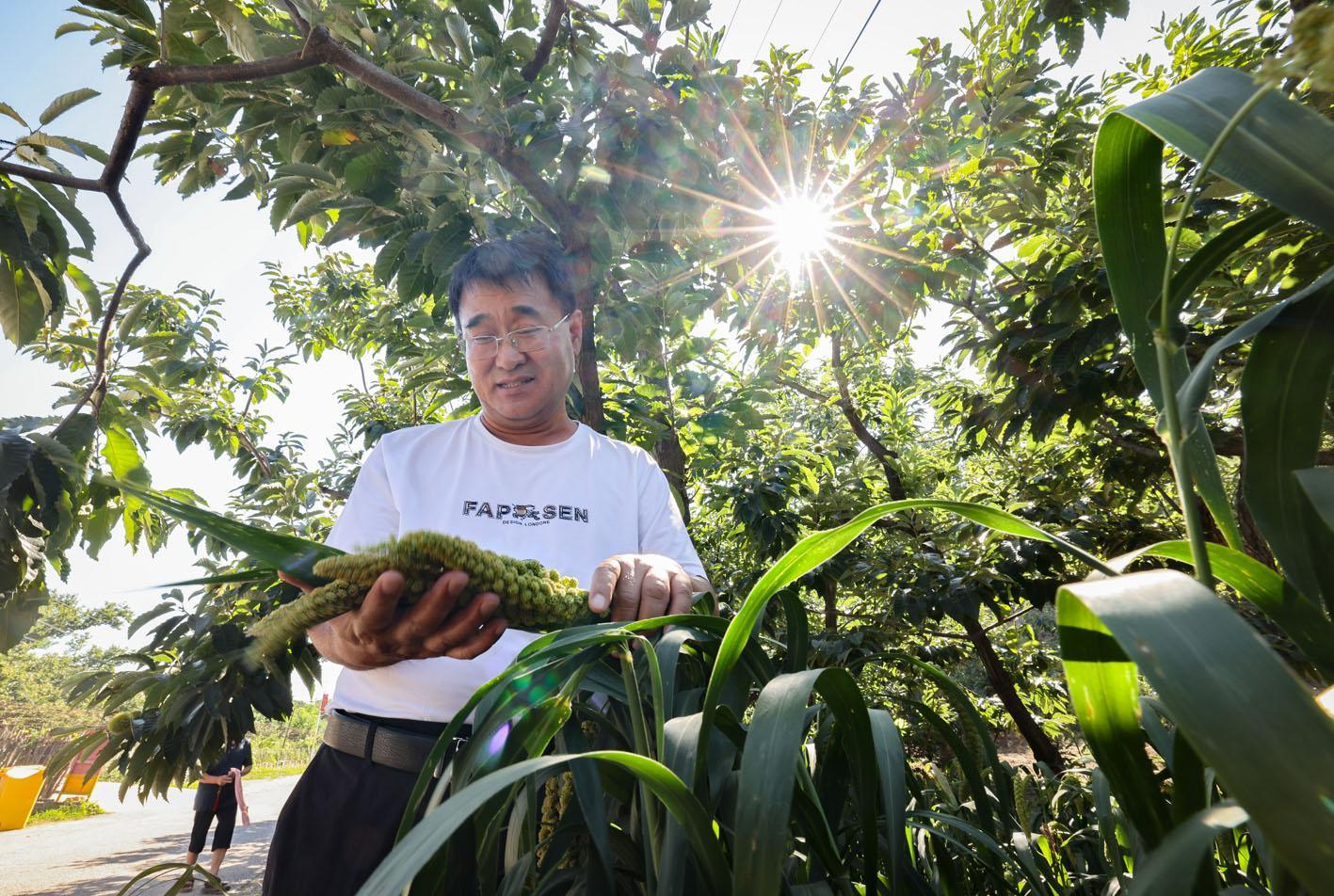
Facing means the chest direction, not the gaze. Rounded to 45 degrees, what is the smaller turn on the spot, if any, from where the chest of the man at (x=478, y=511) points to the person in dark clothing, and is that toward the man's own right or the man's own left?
approximately 180°

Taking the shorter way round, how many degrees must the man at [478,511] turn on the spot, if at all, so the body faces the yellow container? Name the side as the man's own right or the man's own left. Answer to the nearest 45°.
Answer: approximately 135° to the man's own right

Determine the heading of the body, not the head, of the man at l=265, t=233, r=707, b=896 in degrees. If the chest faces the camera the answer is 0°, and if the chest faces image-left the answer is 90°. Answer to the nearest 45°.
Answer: approximately 0°

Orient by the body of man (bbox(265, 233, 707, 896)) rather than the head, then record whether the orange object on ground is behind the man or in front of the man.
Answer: behind
